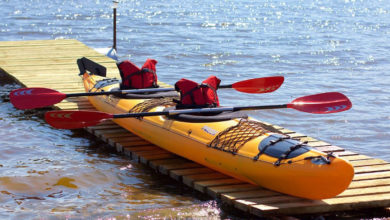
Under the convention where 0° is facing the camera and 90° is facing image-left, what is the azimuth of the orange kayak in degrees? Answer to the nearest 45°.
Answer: approximately 315°

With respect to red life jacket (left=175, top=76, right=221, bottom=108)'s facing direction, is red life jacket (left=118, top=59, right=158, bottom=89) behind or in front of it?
behind

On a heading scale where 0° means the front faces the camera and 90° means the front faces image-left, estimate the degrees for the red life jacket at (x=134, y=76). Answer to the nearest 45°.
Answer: approximately 315°
